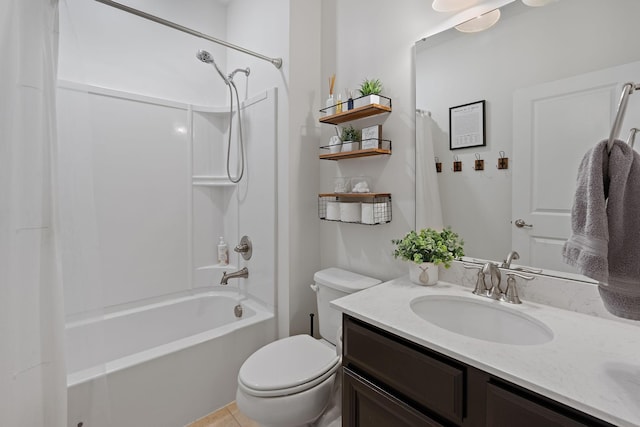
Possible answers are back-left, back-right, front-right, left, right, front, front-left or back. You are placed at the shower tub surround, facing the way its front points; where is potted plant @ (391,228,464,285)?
front

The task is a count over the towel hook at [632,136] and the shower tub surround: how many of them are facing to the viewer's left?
1

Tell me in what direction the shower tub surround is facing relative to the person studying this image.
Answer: facing the viewer and to the right of the viewer

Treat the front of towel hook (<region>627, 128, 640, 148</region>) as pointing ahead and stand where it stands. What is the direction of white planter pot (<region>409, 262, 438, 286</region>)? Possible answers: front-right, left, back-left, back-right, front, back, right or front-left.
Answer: front

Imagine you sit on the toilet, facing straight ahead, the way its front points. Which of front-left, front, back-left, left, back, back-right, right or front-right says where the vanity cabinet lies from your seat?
left

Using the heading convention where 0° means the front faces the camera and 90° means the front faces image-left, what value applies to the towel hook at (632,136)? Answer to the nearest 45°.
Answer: approximately 90°

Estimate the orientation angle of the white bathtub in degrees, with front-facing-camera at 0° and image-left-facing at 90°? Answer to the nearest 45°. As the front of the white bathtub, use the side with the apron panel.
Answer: approximately 315°

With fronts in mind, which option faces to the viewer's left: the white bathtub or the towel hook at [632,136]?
the towel hook

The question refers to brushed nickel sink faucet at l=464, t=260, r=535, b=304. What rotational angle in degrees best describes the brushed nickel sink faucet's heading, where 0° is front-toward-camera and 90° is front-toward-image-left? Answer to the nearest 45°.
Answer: approximately 45°

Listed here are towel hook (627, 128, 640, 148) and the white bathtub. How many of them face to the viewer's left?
1

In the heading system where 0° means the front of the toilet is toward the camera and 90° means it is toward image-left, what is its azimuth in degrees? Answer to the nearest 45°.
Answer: approximately 45°

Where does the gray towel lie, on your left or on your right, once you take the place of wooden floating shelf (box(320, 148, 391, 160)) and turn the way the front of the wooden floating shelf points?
on your left
